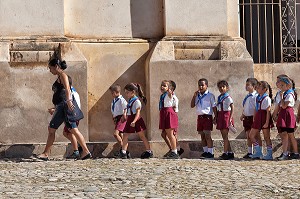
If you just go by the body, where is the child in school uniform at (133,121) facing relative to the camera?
to the viewer's left

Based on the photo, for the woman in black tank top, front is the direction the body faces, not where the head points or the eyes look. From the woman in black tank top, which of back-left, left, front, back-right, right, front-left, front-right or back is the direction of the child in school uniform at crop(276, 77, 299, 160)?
back

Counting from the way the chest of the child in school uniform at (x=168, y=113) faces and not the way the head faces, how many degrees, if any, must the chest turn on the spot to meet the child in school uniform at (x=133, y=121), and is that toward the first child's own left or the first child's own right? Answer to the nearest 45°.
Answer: approximately 45° to the first child's own right

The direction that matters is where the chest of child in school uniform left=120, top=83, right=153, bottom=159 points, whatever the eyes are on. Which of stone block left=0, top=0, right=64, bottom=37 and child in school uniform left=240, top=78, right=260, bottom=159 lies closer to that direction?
the stone block

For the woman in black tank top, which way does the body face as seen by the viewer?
to the viewer's left

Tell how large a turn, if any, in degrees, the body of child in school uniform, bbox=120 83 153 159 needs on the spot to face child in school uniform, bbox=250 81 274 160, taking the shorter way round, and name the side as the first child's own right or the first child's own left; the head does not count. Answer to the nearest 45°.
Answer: approximately 180°

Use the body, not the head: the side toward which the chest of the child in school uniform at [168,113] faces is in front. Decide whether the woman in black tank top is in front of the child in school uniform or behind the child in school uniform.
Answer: in front

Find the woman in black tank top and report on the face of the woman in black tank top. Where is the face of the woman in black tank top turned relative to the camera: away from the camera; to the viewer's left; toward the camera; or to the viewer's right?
to the viewer's left

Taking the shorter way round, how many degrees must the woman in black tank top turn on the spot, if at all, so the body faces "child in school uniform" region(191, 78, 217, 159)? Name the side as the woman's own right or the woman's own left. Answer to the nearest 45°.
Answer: approximately 180°

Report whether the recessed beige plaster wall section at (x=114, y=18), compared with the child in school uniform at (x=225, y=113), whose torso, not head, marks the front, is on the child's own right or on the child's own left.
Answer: on the child's own right
